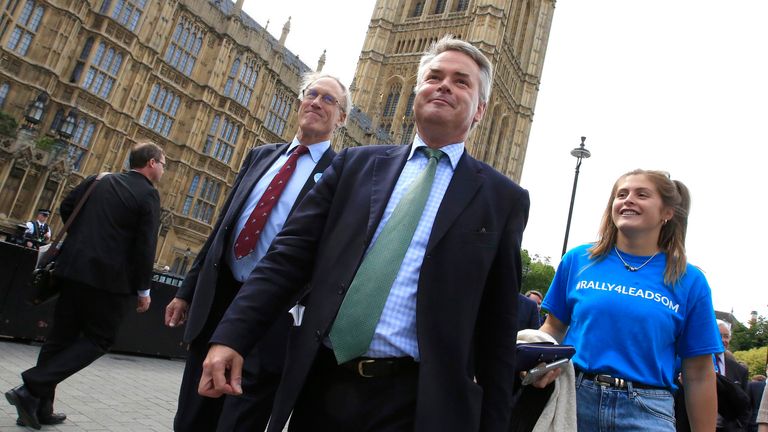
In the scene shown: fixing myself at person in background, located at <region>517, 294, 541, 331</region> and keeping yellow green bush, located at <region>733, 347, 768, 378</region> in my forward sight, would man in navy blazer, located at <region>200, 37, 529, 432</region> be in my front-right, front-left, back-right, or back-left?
back-right

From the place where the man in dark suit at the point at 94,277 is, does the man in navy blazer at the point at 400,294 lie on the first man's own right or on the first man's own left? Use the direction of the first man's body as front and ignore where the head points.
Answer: on the first man's own right

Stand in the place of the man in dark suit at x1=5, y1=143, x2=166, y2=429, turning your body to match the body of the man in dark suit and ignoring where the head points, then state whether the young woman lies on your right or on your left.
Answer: on your right

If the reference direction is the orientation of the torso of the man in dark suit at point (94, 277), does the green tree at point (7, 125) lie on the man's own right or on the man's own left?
on the man's own left

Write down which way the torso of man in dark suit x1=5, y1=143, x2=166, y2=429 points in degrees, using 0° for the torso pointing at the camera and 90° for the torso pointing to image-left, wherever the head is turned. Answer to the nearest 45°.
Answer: approximately 225°
